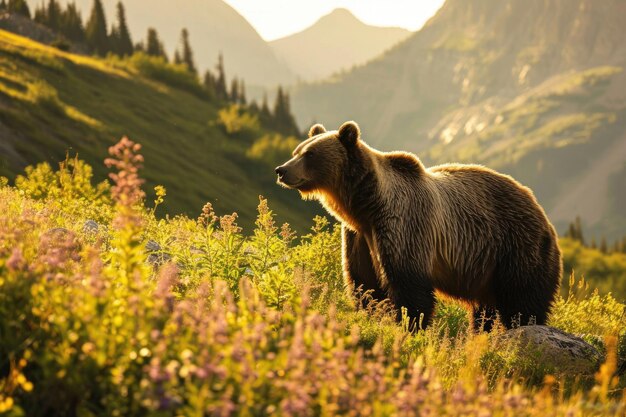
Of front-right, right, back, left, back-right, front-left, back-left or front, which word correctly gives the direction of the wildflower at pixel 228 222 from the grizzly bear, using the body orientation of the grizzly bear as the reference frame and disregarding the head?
front-left

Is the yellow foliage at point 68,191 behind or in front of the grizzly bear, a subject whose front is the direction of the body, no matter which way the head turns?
in front

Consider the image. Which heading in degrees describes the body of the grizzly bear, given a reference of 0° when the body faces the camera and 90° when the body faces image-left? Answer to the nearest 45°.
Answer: approximately 90°

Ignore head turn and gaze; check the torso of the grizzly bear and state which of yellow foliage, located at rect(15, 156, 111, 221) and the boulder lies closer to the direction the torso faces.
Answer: the yellow foliage

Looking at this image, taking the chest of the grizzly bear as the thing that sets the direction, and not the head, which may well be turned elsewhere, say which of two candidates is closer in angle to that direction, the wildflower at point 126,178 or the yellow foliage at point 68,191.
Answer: the yellow foliage

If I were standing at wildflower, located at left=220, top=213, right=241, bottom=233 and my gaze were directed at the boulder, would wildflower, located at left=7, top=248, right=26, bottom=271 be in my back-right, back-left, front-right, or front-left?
back-right

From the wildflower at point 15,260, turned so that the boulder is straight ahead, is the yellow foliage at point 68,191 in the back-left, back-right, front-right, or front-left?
front-left

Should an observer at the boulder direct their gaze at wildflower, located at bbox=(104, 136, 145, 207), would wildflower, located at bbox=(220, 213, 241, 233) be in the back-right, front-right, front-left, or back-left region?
front-right
